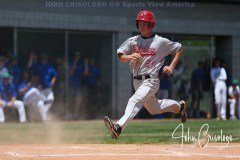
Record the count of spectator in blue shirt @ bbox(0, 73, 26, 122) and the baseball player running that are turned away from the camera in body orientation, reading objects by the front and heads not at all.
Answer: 0

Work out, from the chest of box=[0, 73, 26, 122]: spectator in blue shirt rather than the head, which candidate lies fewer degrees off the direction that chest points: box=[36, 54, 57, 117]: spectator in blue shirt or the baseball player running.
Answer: the baseball player running

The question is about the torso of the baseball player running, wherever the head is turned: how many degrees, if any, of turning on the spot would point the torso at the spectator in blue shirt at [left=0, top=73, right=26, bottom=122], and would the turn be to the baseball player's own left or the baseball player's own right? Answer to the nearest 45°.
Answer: approximately 90° to the baseball player's own right

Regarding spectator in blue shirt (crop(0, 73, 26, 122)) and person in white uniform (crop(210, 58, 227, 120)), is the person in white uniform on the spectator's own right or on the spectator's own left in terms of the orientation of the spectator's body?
on the spectator's own left

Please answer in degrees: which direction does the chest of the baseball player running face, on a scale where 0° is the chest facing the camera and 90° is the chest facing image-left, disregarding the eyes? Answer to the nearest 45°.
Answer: approximately 45°

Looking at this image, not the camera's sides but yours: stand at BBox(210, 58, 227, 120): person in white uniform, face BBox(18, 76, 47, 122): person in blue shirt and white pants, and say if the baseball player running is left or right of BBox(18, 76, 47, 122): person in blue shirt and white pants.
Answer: left

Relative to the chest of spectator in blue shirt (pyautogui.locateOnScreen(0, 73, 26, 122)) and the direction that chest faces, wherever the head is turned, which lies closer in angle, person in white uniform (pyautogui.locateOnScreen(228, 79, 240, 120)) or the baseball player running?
the baseball player running

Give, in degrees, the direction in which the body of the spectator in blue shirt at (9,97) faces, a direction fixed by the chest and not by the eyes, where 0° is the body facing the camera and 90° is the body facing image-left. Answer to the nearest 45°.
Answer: approximately 0°
